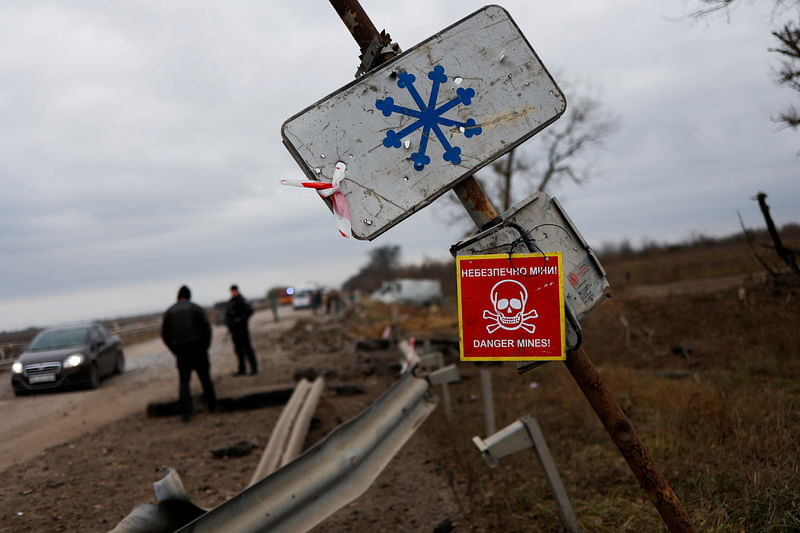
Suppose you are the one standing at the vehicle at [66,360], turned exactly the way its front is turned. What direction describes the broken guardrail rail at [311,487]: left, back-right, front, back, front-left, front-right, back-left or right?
front-left

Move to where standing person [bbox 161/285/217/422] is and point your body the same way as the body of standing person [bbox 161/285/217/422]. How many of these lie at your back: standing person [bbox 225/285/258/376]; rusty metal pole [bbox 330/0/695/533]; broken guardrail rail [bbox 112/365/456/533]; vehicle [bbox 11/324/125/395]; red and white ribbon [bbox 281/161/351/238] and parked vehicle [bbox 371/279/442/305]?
3

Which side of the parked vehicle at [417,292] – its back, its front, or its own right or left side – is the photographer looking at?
left

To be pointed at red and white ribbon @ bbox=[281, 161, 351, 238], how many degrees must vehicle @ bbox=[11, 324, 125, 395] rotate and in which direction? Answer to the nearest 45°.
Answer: approximately 45° to its left

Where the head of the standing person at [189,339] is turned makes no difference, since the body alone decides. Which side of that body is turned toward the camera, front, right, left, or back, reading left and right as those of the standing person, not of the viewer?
back

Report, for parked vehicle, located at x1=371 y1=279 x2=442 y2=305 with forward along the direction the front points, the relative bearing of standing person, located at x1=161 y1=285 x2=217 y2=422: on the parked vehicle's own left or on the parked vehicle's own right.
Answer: on the parked vehicle's own left

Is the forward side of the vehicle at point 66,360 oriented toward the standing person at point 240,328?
no

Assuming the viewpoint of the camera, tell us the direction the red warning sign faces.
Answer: facing the viewer

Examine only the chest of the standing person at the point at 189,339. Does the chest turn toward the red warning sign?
no

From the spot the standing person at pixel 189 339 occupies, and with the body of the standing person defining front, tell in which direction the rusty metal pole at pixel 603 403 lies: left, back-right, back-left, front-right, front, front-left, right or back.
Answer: back

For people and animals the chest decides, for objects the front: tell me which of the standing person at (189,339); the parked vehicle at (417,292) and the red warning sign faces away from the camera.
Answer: the standing person

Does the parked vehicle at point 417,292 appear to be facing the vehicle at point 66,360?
no

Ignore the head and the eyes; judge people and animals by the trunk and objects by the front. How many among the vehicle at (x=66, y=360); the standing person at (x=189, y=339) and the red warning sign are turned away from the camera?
1

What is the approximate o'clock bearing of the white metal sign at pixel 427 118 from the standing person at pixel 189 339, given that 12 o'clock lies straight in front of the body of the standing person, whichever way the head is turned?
The white metal sign is roughly at 6 o'clock from the standing person.

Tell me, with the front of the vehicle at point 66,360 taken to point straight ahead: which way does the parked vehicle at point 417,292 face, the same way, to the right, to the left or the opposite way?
to the right
